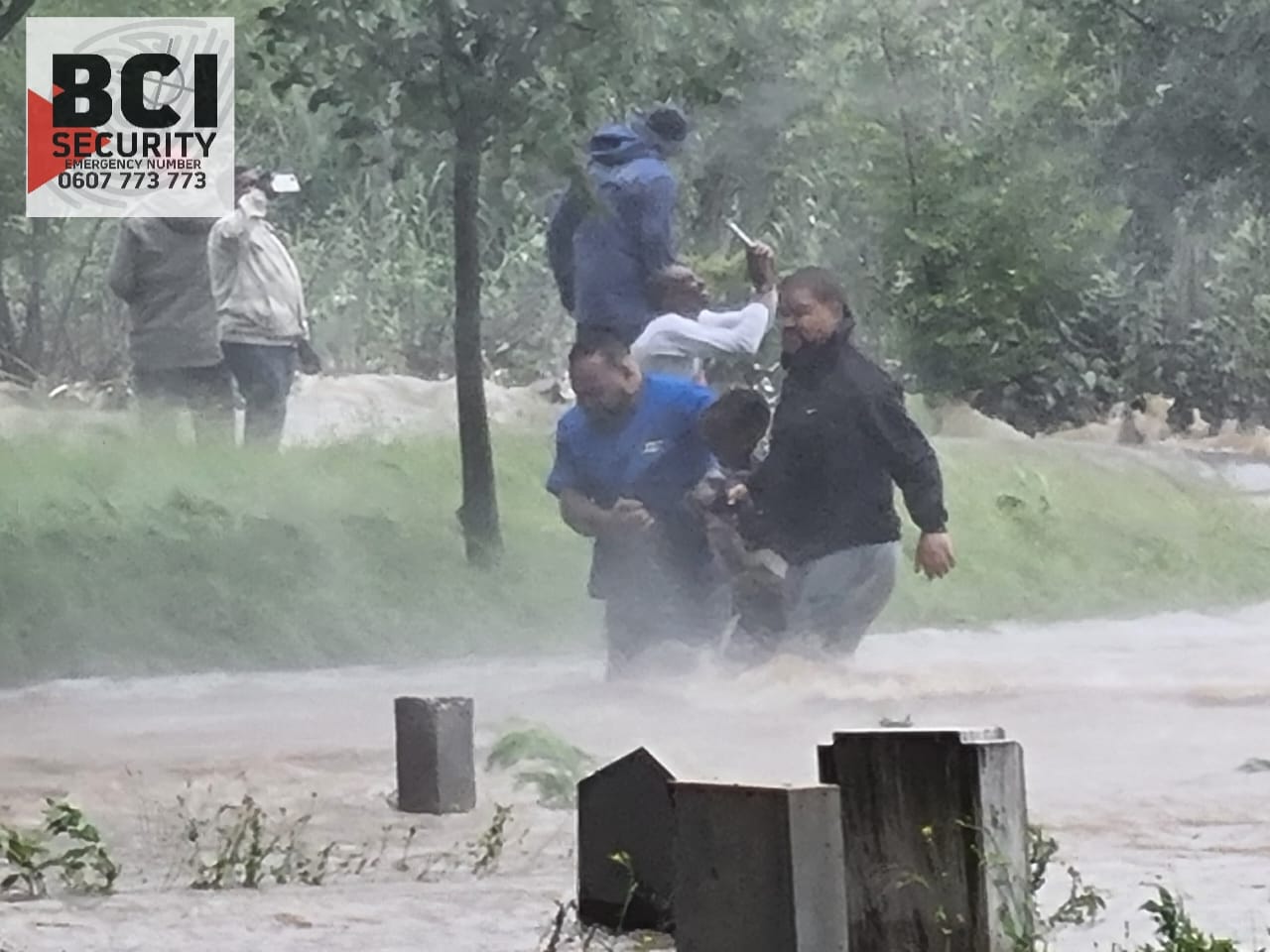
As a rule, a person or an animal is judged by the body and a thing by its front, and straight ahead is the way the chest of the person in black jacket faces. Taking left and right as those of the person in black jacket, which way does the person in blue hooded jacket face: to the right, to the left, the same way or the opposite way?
the opposite way

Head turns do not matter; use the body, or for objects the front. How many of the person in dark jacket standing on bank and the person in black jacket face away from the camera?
1

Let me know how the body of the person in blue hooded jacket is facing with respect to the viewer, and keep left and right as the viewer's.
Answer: facing away from the viewer and to the right of the viewer

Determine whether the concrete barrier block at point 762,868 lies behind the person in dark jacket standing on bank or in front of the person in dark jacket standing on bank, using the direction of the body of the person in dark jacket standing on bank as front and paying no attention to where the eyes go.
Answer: behind

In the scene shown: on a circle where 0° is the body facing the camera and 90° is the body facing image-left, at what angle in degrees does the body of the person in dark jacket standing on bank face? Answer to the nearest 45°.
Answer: approximately 180°

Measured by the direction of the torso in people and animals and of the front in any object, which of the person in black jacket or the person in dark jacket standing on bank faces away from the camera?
the person in dark jacket standing on bank

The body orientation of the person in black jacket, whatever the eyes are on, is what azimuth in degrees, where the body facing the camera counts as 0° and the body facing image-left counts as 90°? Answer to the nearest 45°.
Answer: approximately 45°

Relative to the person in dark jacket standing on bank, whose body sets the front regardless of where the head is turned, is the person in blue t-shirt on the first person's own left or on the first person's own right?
on the first person's own right
